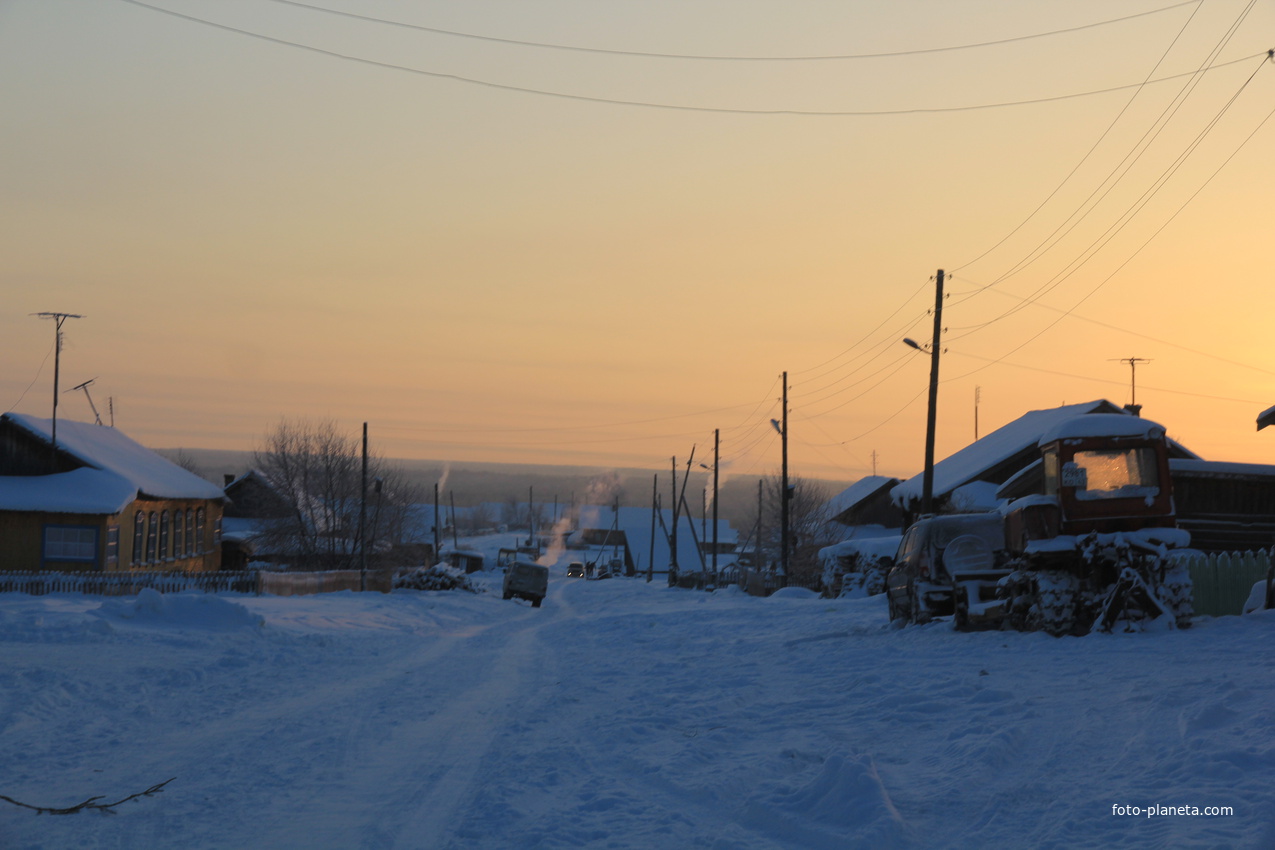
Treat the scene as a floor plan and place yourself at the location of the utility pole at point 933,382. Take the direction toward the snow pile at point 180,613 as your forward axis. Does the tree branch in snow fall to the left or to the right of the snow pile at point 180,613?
left

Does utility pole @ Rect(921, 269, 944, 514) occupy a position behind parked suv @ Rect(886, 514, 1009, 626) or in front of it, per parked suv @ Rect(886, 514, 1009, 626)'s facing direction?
in front

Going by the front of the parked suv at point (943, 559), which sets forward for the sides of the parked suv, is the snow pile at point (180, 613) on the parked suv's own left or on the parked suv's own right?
on the parked suv's own left

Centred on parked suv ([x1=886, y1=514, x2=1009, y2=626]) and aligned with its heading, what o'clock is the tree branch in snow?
The tree branch in snow is roughly at 8 o'clock from the parked suv.

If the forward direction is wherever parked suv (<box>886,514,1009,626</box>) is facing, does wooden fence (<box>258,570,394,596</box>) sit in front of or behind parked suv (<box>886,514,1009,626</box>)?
in front

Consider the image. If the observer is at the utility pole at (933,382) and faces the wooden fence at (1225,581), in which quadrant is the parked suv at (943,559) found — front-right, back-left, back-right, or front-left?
front-right

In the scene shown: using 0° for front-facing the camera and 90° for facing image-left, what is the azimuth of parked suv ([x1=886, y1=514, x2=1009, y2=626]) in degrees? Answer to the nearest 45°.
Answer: approximately 135°
